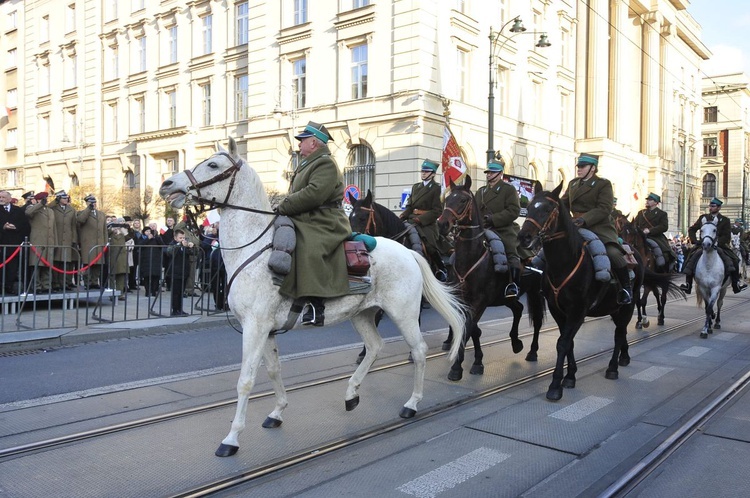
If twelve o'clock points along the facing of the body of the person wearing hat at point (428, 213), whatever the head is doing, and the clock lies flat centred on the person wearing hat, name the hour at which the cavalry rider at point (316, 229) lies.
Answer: The cavalry rider is roughly at 11 o'clock from the person wearing hat.

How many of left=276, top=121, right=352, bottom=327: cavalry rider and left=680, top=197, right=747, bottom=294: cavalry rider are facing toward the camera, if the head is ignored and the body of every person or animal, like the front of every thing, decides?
1

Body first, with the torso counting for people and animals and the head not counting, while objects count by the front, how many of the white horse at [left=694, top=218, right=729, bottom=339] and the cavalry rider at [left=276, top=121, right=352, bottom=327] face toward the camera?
1

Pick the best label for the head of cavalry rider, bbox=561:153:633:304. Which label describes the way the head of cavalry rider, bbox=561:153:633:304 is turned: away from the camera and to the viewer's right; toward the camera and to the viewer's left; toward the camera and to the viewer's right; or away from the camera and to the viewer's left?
toward the camera and to the viewer's left

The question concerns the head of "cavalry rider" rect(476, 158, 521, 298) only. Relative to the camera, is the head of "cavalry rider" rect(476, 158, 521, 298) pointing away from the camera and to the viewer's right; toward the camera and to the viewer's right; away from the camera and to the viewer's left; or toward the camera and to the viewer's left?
toward the camera and to the viewer's left

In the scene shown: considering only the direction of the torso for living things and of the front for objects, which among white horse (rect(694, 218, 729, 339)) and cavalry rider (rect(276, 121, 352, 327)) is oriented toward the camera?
the white horse

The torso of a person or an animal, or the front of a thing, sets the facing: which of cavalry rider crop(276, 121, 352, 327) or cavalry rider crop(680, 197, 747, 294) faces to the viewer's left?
cavalry rider crop(276, 121, 352, 327)

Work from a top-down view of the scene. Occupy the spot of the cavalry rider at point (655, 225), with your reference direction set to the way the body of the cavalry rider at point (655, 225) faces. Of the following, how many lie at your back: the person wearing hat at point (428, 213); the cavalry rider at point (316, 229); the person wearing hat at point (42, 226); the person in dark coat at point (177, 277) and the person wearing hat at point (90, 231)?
0

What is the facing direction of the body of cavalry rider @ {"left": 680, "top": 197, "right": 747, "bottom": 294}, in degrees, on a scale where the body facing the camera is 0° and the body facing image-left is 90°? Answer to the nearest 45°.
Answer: approximately 0°

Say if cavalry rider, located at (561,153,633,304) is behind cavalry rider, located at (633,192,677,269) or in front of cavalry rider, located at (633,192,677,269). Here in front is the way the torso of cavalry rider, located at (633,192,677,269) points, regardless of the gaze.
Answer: in front

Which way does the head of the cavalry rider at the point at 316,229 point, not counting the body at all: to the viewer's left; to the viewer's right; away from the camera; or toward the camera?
to the viewer's left

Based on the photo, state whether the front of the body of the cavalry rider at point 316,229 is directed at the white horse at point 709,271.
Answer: no

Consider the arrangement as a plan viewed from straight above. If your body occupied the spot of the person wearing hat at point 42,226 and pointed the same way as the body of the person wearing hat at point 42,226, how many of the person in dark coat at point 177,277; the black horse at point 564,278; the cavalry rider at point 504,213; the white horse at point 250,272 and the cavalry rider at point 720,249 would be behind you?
0

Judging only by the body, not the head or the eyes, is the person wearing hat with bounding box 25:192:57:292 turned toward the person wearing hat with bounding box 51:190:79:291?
no

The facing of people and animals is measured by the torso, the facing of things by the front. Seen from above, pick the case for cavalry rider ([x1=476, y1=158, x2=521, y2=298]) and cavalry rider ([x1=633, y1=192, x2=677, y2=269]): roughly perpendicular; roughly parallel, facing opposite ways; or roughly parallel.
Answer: roughly parallel

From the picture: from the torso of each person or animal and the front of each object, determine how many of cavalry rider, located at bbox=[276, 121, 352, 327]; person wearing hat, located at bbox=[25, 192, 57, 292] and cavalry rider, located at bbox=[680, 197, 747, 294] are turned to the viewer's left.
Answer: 1

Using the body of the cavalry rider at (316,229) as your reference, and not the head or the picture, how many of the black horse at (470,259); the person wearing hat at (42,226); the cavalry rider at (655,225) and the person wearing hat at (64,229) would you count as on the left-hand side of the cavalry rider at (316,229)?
0

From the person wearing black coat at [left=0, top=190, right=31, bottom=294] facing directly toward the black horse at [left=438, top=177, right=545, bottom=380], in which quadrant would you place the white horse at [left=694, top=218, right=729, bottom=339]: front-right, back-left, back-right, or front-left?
front-left

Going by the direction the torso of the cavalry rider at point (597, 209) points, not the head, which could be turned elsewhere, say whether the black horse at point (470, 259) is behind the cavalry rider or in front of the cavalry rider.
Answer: in front
